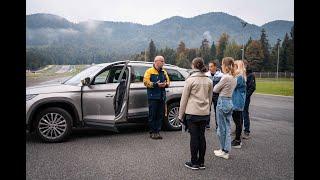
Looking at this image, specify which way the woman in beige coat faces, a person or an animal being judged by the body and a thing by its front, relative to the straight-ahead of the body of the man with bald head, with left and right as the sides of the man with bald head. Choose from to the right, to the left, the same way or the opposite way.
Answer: the opposite way

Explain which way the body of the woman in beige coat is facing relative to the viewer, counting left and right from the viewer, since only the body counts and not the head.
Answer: facing away from the viewer and to the left of the viewer

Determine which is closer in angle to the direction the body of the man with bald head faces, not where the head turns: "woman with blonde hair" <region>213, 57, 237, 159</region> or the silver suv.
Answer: the woman with blonde hair

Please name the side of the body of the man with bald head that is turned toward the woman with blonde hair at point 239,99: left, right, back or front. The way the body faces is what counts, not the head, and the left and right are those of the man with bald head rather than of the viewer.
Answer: front

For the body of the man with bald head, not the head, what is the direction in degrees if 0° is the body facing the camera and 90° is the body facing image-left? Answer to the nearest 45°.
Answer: approximately 315°

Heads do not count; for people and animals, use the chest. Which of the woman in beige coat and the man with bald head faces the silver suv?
the woman in beige coat

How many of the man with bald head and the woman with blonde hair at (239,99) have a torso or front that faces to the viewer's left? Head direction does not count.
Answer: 1

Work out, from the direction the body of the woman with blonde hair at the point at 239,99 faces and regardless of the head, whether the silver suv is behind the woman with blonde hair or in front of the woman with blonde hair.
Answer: in front

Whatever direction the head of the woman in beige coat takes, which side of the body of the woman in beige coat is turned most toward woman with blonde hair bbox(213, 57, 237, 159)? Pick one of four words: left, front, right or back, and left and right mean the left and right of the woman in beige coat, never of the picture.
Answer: right

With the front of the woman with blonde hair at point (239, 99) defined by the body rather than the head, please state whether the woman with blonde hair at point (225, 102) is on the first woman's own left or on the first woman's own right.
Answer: on the first woman's own left

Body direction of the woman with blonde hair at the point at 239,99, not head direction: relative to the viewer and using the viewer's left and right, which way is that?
facing to the left of the viewer

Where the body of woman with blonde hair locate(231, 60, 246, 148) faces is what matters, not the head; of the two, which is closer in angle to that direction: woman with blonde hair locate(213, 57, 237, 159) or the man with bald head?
the man with bald head

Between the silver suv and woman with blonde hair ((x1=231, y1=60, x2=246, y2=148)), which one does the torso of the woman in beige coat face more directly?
the silver suv

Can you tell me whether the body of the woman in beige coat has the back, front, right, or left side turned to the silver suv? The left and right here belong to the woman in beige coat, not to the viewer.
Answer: front
